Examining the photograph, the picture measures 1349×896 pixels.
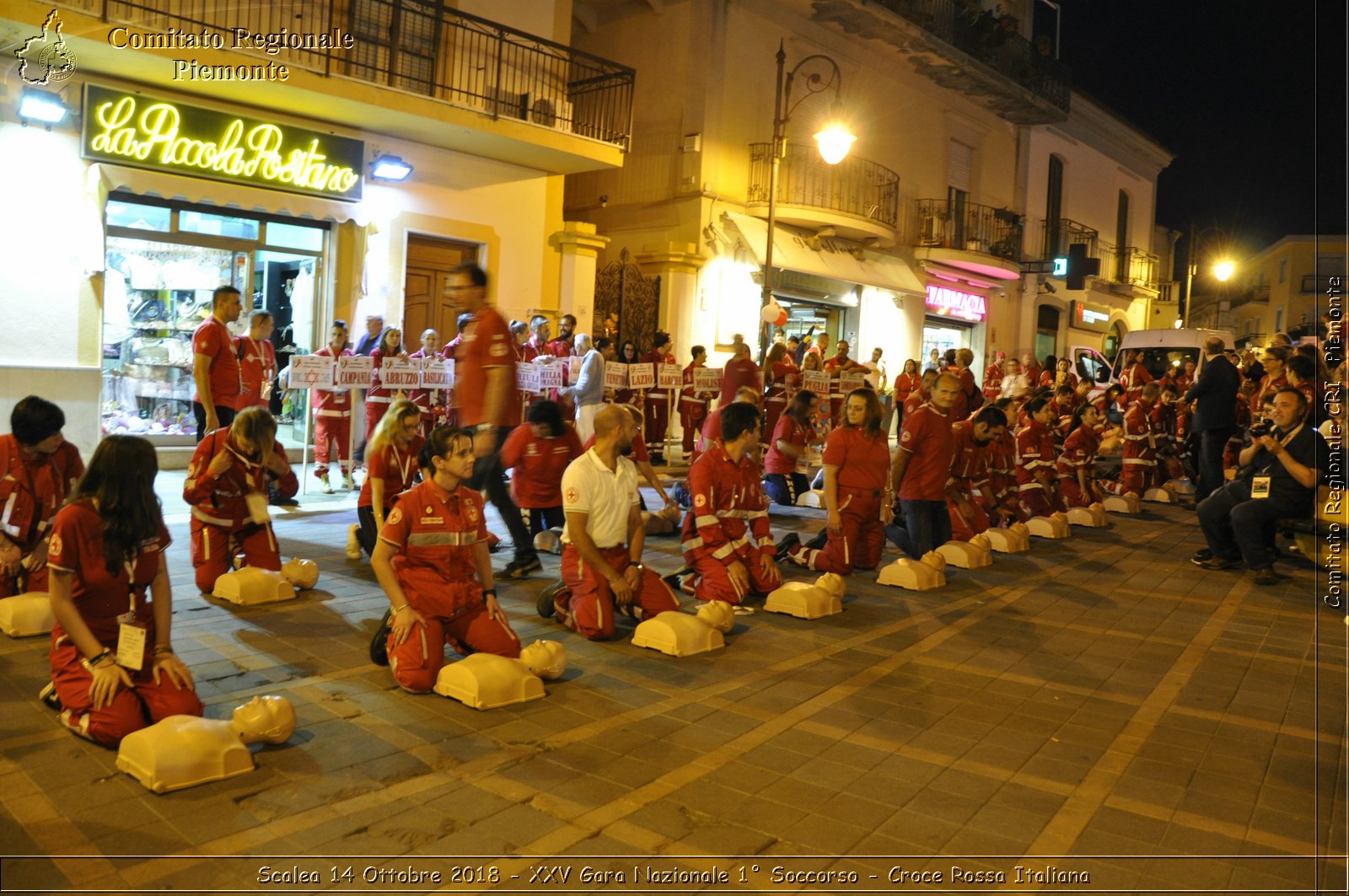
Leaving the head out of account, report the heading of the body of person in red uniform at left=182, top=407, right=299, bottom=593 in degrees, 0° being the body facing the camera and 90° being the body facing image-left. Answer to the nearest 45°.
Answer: approximately 315°

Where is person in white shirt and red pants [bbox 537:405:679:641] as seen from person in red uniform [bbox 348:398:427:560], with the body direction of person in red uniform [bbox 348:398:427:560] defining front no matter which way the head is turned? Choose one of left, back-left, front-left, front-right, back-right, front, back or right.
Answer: front

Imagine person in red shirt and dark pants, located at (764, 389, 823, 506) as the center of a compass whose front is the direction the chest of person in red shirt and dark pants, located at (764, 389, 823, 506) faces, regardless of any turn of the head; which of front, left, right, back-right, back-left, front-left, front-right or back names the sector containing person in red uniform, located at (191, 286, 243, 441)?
right

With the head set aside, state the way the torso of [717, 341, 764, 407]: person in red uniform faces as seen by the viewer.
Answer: away from the camera

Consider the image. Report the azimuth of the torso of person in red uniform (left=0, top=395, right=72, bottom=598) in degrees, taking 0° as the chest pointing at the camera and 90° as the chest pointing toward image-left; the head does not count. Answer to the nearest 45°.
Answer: approximately 315°

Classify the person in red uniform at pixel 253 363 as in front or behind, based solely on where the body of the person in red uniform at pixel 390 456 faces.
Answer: behind

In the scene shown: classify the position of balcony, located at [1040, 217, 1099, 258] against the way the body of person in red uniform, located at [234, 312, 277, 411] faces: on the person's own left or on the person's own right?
on the person's own left

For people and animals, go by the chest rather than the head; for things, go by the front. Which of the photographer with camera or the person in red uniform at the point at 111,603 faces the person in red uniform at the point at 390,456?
the photographer with camera

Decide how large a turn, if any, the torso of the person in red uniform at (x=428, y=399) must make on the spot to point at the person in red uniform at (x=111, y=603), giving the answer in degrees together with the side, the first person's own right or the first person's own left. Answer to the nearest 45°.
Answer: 0° — they already face them

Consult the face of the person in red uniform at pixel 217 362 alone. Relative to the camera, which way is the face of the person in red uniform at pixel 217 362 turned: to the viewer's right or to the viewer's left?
to the viewer's right
